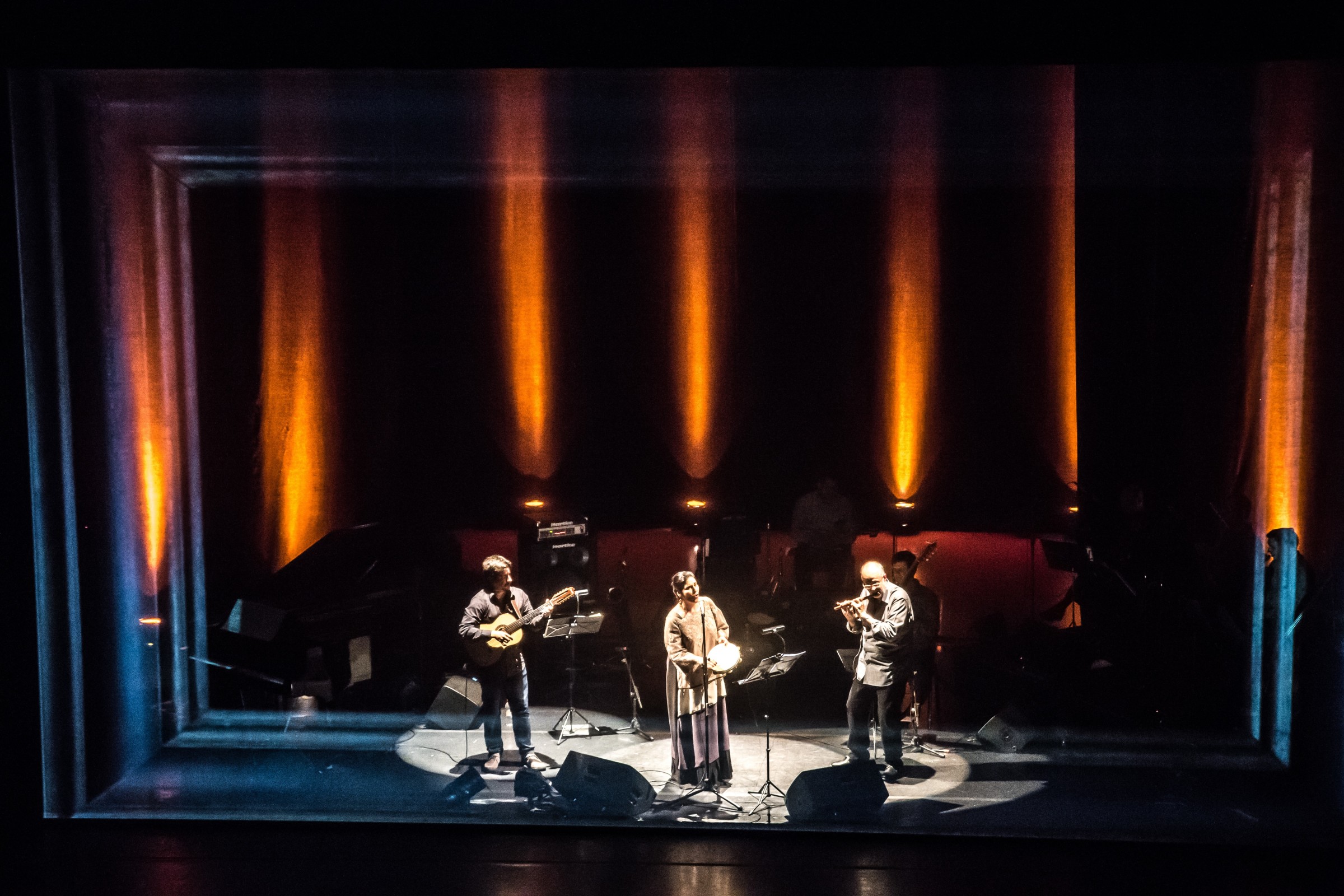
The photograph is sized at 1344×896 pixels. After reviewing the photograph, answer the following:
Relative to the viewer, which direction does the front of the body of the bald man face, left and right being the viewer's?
facing the viewer and to the left of the viewer

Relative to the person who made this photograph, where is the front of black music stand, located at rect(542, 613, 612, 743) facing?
facing away from the viewer and to the left of the viewer

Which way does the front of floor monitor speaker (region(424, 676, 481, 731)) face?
to the viewer's right

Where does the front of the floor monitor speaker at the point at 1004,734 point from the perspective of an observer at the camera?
facing to the left of the viewer

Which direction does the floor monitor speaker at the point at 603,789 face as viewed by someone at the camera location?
facing away from the viewer

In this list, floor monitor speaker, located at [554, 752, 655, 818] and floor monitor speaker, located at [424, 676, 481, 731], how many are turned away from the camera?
1

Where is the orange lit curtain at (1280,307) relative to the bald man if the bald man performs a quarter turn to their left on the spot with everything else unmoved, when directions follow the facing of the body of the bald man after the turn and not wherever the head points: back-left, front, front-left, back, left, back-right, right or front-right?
front-left

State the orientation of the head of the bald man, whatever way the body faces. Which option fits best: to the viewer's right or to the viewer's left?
to the viewer's left

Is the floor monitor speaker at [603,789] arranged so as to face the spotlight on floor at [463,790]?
no

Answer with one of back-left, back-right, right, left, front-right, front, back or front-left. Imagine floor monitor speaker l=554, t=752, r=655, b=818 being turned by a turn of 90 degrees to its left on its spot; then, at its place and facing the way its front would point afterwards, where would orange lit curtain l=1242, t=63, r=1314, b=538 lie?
back
